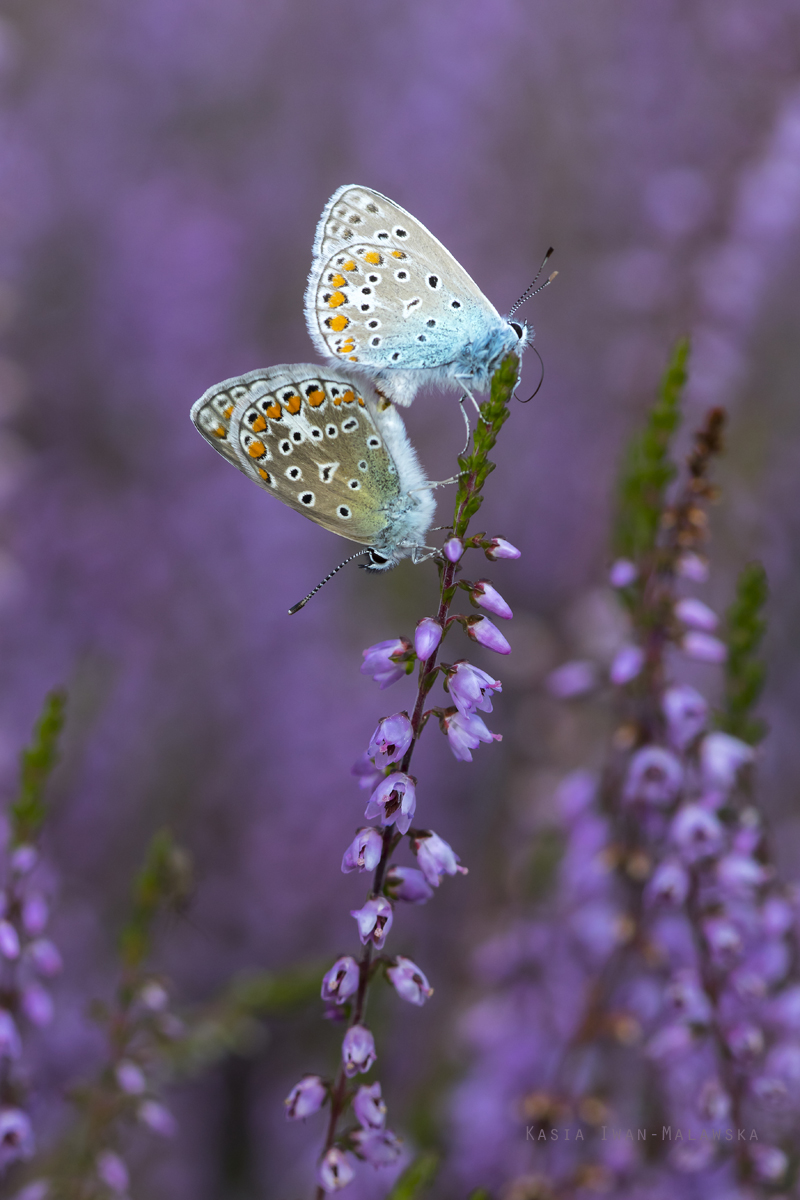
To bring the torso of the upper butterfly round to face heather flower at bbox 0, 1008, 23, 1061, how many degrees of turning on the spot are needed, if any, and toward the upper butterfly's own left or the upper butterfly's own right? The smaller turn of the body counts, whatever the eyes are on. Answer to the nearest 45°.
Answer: approximately 90° to the upper butterfly's own right

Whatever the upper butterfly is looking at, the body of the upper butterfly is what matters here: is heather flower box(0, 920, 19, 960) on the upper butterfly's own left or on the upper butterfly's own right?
on the upper butterfly's own right

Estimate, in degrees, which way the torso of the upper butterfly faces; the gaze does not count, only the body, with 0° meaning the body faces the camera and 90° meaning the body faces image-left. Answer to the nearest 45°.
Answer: approximately 270°

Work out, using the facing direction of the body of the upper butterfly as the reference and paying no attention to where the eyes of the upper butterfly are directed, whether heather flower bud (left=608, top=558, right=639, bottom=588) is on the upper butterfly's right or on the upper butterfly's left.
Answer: on the upper butterfly's left
